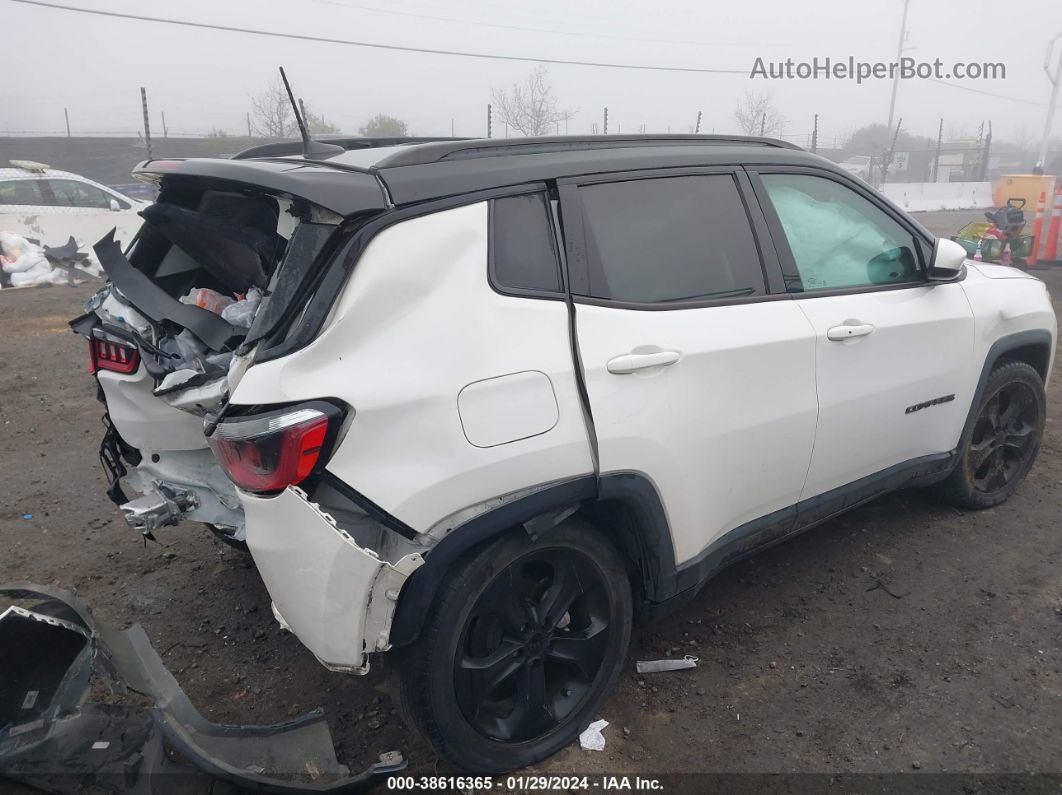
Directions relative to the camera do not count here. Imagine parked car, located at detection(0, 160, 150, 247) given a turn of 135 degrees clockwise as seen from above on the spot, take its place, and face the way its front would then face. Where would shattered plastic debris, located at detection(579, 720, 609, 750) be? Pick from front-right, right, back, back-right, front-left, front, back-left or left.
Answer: front-left

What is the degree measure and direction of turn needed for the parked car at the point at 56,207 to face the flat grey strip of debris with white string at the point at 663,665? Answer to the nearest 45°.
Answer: approximately 90° to its right

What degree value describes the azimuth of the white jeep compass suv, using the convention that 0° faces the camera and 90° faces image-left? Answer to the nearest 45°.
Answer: approximately 225°

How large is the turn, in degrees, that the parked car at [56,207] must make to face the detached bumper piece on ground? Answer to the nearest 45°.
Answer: approximately 90° to its right

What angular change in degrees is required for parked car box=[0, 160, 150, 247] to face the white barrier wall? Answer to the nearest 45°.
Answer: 0° — it already faces it

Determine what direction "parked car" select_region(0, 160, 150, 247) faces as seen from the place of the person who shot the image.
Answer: facing to the right of the viewer
